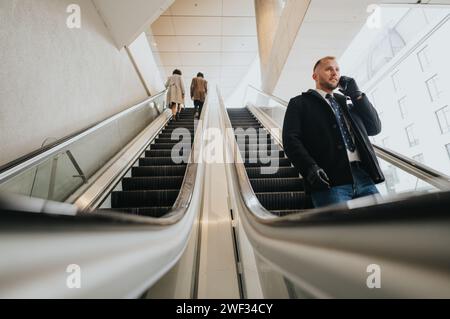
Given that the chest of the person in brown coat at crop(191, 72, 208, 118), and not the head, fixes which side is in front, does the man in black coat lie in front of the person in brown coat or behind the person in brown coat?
behind

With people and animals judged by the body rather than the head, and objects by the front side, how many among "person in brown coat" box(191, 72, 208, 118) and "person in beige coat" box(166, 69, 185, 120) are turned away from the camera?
2

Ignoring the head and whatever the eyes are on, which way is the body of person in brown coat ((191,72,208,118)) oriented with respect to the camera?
away from the camera

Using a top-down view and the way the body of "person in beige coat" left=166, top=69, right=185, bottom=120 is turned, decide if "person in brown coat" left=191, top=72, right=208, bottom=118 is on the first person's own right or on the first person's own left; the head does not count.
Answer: on the first person's own right

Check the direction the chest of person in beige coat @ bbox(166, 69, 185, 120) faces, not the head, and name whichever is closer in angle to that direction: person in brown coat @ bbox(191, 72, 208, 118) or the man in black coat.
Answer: the person in brown coat

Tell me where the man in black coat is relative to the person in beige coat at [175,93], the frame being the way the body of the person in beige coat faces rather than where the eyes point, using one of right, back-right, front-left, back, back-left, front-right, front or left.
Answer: back

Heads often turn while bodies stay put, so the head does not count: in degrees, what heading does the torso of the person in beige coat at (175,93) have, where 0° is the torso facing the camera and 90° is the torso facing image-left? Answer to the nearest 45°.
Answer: approximately 180°
